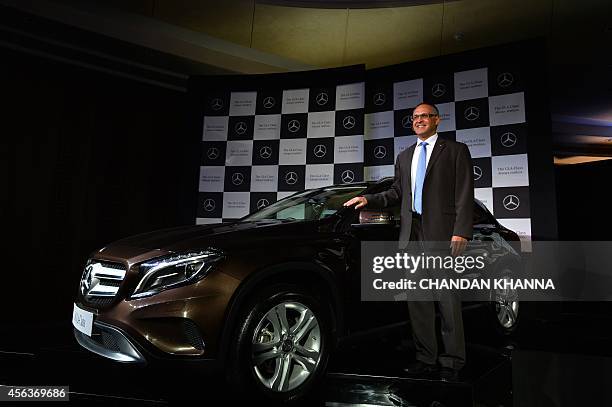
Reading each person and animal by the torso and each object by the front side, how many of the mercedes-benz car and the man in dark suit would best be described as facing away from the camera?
0

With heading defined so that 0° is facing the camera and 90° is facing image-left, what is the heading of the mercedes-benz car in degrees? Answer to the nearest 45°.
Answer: approximately 45°

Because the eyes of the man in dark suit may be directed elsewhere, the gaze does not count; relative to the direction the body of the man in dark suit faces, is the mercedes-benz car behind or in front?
in front

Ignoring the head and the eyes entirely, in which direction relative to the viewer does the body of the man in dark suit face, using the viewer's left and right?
facing the viewer and to the left of the viewer
